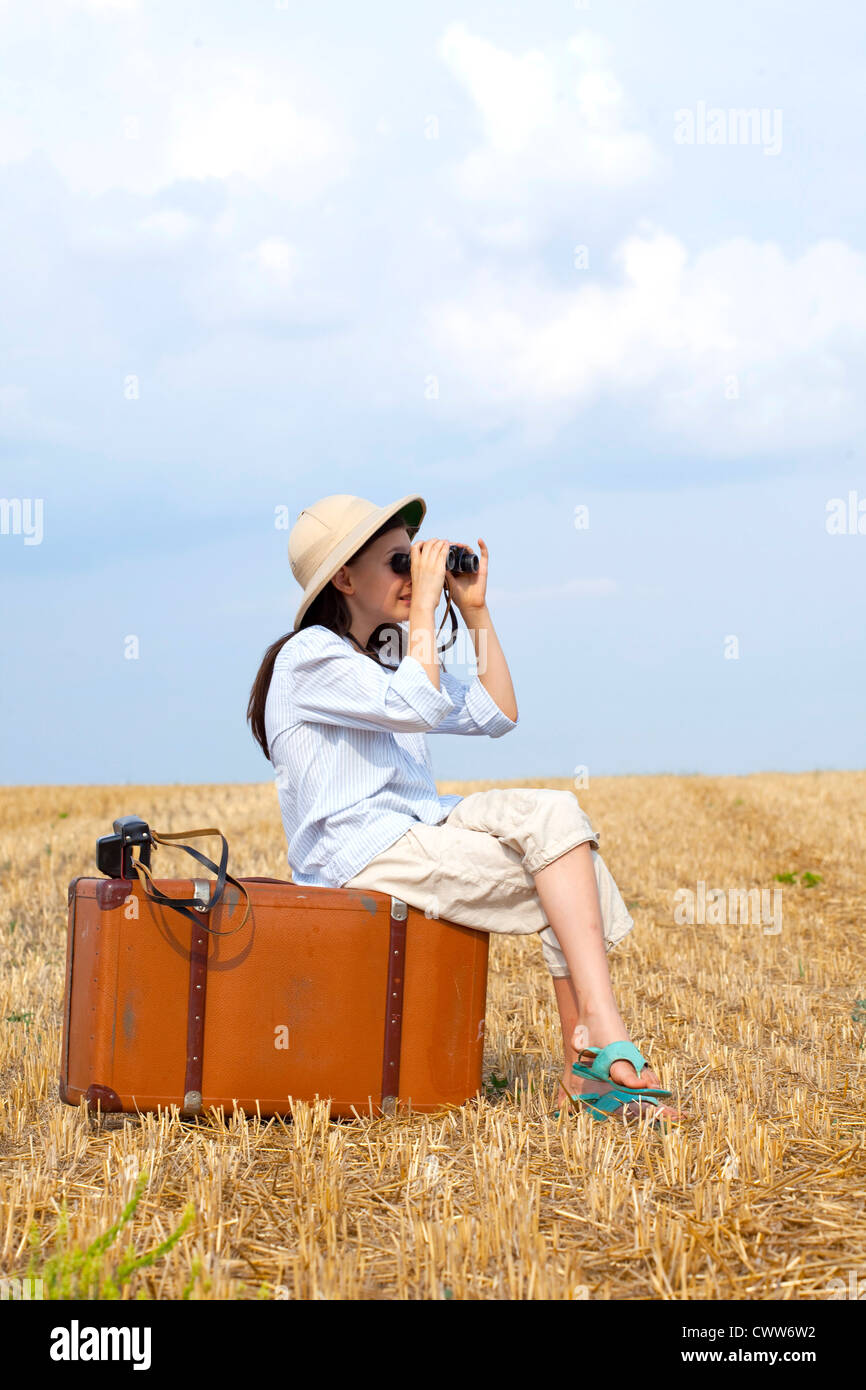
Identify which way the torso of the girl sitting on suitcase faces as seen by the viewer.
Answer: to the viewer's right

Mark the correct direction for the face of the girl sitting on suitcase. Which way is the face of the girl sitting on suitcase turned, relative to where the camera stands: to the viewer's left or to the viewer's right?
to the viewer's right
